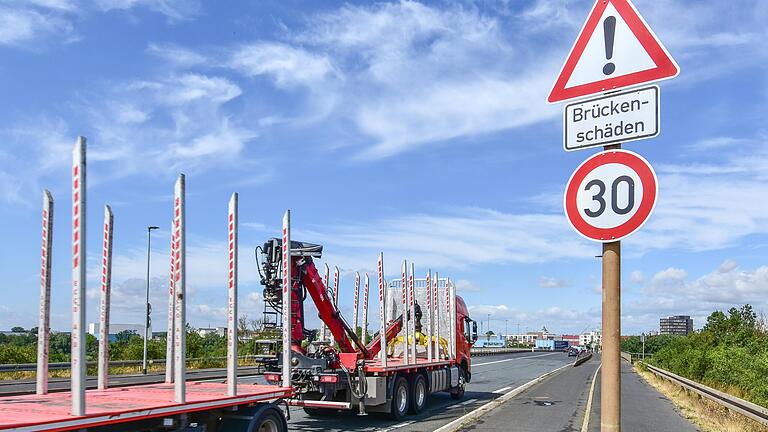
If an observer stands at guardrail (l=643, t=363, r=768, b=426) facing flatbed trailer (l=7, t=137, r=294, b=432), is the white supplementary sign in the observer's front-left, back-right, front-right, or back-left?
front-left

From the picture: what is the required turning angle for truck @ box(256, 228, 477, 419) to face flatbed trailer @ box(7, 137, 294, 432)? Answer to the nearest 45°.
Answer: approximately 135° to its right

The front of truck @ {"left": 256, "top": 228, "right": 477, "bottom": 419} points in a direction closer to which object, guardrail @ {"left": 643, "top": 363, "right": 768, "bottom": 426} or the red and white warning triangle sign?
the guardrail

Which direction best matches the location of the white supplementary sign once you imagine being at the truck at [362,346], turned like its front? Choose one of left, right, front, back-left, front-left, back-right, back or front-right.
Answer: back-right

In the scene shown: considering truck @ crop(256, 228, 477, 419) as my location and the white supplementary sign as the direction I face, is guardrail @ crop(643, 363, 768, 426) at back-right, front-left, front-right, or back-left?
front-left

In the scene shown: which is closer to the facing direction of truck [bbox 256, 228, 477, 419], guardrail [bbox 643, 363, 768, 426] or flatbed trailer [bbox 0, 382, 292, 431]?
the guardrail

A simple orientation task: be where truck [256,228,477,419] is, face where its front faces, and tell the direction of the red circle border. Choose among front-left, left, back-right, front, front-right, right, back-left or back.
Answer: back-right

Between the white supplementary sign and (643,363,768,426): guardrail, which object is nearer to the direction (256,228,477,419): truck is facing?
the guardrail

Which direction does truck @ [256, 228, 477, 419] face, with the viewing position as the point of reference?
facing away from the viewer and to the right of the viewer

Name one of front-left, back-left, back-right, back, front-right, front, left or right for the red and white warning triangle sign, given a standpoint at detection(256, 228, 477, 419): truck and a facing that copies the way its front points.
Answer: back-right
